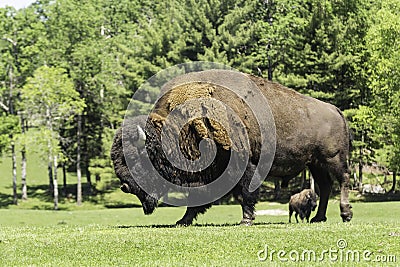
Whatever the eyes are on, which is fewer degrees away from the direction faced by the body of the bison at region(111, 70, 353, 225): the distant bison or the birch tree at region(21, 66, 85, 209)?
the birch tree

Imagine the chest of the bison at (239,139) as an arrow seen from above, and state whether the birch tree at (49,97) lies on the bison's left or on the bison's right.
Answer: on the bison's right

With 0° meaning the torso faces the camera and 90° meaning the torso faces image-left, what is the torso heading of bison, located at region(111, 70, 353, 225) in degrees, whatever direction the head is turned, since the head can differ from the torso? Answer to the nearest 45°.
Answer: approximately 90°

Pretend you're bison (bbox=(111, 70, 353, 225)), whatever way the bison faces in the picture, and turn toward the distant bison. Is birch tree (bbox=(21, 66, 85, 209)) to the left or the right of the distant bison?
left
